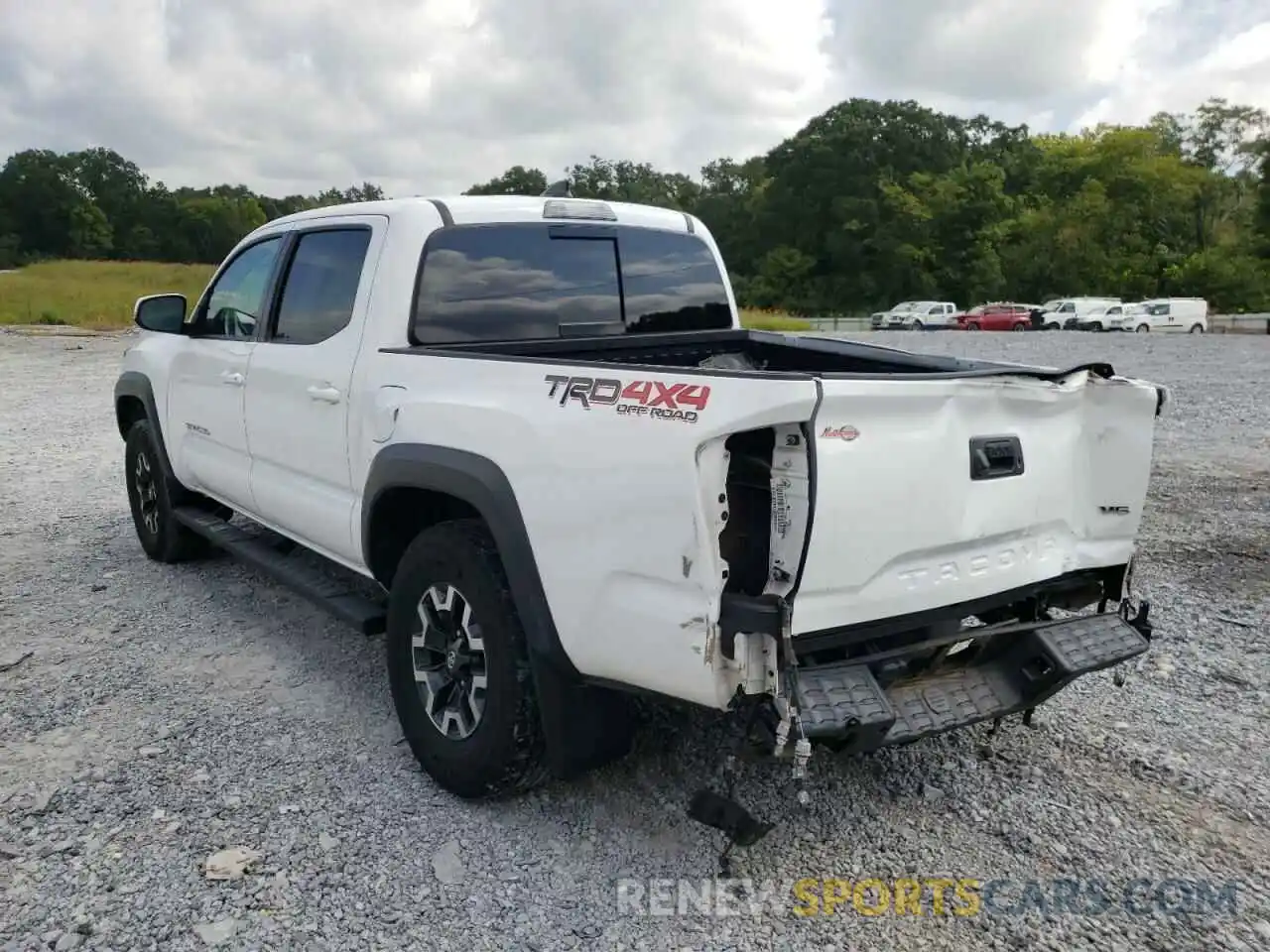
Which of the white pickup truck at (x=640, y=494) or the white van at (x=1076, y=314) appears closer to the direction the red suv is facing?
the white pickup truck

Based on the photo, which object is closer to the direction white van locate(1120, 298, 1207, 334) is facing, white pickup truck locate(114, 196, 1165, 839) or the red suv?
the red suv

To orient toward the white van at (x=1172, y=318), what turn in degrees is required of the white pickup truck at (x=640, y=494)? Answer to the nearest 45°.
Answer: approximately 90° to its right

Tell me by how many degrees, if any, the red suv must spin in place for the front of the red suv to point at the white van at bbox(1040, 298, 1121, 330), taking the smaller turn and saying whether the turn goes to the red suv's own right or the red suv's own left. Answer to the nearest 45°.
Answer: approximately 135° to the red suv's own left

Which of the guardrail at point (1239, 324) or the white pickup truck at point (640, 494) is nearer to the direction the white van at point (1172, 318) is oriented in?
the white pickup truck

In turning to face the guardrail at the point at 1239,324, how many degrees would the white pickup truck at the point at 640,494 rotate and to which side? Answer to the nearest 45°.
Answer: approximately 90° to its right

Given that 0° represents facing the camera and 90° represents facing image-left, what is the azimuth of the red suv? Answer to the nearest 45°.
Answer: approximately 45°

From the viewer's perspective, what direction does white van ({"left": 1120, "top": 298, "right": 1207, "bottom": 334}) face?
to the viewer's left

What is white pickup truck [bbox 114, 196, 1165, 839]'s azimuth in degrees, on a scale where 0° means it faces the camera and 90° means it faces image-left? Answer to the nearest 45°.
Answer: approximately 135°

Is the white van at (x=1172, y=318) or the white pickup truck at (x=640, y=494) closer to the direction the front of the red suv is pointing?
the white pickup truck
